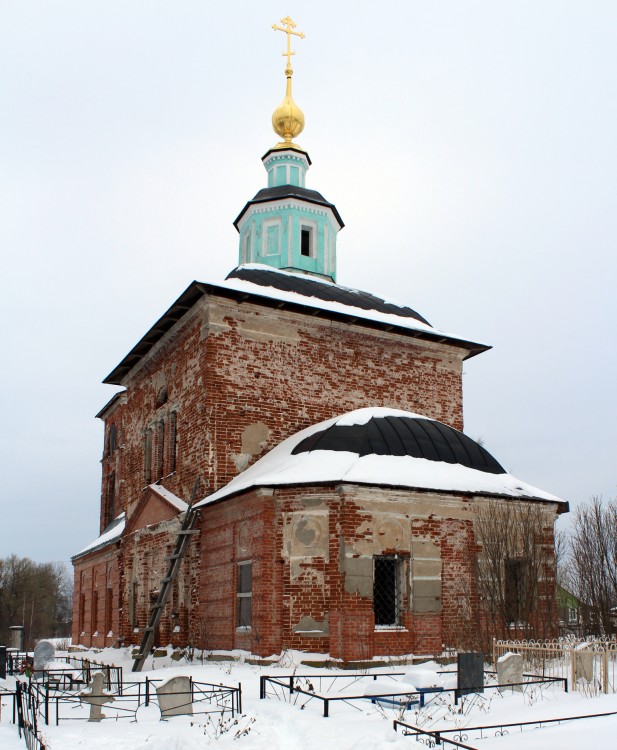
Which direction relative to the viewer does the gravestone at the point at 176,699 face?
toward the camera

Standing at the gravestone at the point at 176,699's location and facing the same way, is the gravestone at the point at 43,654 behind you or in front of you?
behind

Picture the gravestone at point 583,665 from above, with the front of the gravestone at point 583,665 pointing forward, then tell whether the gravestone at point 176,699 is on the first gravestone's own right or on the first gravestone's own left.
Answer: on the first gravestone's own right

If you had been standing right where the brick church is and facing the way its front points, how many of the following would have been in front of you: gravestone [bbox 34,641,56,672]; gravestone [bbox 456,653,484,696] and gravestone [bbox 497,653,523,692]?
1

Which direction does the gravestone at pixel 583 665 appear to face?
toward the camera

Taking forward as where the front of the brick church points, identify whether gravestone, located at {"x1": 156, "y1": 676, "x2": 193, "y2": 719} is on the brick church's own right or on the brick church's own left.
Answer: on the brick church's own left

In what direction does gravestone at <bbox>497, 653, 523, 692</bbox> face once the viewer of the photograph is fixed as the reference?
facing the viewer

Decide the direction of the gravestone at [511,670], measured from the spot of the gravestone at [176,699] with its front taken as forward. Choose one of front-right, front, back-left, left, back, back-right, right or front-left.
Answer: left
